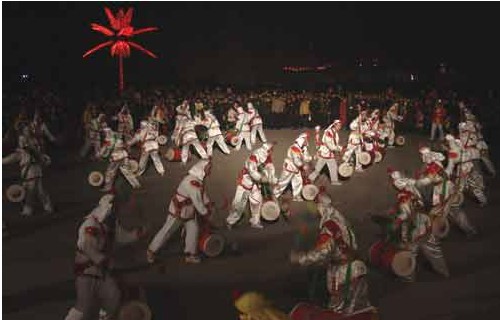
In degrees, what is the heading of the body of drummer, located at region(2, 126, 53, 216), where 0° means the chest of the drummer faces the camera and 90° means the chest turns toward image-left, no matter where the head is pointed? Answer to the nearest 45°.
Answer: approximately 0°

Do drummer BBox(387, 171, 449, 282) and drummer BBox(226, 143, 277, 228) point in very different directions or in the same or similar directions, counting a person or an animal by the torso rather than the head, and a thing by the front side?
very different directions

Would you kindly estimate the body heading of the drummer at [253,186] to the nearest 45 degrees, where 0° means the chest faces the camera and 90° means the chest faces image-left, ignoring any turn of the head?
approximately 315°

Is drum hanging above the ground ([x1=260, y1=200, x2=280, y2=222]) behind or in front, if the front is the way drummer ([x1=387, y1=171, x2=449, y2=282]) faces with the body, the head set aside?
in front

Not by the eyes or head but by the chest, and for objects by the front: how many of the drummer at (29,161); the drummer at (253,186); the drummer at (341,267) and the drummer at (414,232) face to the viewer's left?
2

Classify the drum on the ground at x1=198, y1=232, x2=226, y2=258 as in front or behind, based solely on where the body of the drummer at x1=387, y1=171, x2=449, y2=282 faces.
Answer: in front
